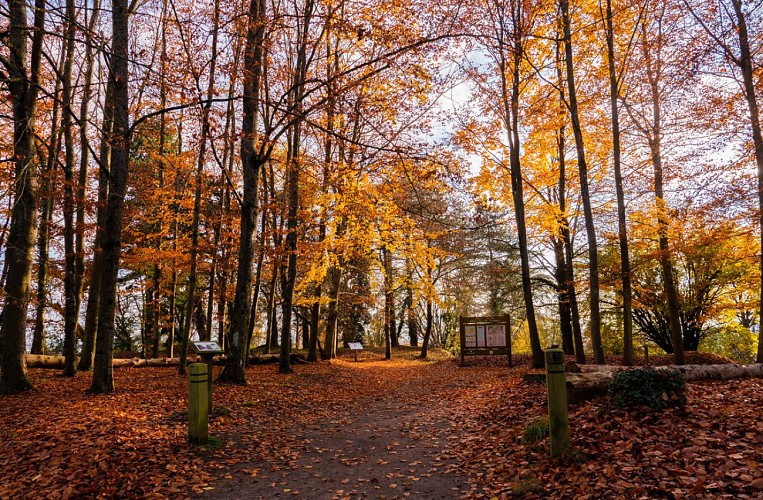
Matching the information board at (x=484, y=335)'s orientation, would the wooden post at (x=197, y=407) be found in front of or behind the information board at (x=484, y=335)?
in front

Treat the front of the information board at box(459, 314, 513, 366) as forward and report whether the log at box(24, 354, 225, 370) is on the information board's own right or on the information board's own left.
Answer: on the information board's own right

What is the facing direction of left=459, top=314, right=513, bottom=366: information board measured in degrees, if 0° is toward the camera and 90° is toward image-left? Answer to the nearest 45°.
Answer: approximately 0°

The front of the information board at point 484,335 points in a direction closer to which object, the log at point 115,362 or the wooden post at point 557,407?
the wooden post

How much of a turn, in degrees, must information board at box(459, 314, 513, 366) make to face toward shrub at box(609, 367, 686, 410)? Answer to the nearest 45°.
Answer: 0° — it already faces it

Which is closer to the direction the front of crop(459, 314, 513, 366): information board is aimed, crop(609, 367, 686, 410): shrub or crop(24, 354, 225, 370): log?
the shrub

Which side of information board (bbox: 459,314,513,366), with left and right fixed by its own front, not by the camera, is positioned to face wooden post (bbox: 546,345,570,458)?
front

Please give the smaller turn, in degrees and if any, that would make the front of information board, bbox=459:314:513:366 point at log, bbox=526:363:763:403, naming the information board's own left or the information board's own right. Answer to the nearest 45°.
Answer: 0° — it already faces it

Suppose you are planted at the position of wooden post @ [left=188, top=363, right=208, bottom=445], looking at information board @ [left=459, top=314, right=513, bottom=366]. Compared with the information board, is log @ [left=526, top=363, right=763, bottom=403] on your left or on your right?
right
